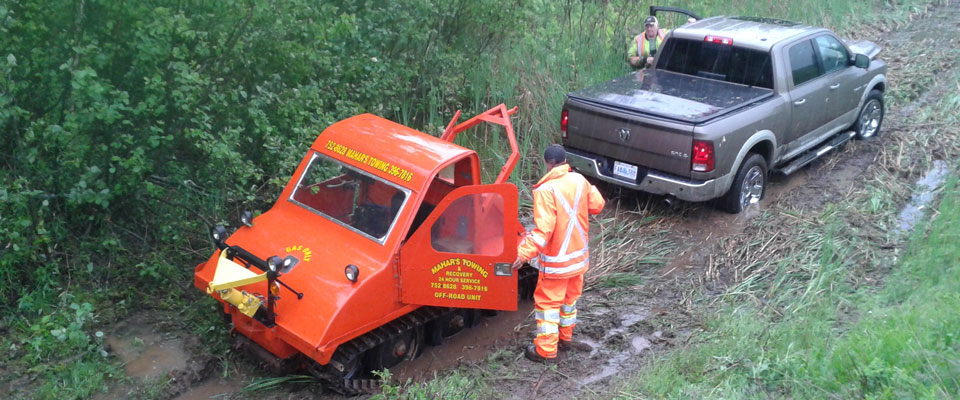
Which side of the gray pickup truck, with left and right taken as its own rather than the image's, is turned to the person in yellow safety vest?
left

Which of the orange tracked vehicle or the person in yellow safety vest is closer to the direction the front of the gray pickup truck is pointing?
the person in yellow safety vest

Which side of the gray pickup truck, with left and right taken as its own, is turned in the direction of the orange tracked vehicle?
back

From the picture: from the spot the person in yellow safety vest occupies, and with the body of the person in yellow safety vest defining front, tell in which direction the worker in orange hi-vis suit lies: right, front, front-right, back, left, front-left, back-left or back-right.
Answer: front

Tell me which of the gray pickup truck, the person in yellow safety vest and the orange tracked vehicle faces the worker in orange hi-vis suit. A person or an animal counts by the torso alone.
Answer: the person in yellow safety vest

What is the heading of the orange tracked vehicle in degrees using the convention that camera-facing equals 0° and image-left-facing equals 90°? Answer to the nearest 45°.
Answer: approximately 45°

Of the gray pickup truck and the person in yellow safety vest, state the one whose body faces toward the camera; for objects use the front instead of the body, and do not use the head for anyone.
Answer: the person in yellow safety vest

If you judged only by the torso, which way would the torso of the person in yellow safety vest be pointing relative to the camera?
toward the camera

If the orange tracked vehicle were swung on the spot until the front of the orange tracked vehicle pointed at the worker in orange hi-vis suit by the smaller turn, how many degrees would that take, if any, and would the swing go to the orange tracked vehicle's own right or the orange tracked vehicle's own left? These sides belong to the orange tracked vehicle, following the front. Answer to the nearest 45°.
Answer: approximately 135° to the orange tracked vehicle's own left

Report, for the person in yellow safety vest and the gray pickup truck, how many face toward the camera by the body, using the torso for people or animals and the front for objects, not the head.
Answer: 1

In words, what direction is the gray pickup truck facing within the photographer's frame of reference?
facing away from the viewer and to the right of the viewer

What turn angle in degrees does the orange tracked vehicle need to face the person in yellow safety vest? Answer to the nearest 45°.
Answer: approximately 180°

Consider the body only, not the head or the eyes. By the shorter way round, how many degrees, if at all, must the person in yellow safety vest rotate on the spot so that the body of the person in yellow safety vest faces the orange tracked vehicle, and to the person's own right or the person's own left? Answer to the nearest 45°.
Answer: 0° — they already face it

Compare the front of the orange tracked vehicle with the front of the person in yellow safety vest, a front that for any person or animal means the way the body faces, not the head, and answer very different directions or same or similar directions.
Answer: same or similar directions

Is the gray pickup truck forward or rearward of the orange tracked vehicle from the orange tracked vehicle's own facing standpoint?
rearward
